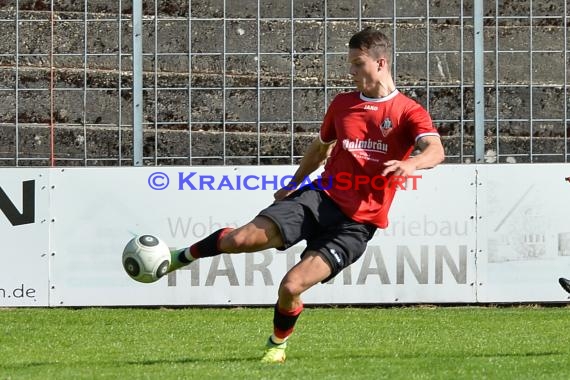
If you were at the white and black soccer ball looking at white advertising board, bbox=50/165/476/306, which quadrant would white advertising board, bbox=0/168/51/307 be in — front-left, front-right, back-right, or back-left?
front-left

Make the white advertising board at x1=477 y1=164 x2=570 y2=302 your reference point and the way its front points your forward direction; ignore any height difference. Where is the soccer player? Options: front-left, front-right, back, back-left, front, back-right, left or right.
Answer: front

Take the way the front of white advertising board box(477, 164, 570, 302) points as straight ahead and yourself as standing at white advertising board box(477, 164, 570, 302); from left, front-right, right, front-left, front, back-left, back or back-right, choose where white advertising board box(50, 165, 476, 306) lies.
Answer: right

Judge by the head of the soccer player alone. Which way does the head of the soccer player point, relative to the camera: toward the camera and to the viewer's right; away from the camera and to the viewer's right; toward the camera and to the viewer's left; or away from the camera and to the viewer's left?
toward the camera and to the viewer's left

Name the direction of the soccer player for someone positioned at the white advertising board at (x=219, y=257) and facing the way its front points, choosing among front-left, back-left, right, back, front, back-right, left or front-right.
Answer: front

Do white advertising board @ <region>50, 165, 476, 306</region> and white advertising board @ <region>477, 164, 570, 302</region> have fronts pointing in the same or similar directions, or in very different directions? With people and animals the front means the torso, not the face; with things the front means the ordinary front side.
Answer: same or similar directions

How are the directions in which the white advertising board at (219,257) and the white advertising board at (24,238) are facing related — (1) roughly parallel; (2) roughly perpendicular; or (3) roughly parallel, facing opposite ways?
roughly parallel

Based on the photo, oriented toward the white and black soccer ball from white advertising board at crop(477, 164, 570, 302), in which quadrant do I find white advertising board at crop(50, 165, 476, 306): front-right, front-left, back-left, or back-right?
front-right

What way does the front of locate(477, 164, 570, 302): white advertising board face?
toward the camera

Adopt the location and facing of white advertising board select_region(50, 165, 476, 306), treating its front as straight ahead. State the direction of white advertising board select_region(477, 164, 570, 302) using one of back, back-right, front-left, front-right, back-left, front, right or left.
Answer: left

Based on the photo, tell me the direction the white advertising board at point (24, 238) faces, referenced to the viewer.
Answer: facing the viewer

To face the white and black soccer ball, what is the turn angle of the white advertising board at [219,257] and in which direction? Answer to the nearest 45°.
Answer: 0° — it already faces it

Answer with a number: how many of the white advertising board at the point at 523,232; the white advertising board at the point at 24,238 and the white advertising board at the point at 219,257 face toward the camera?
3
